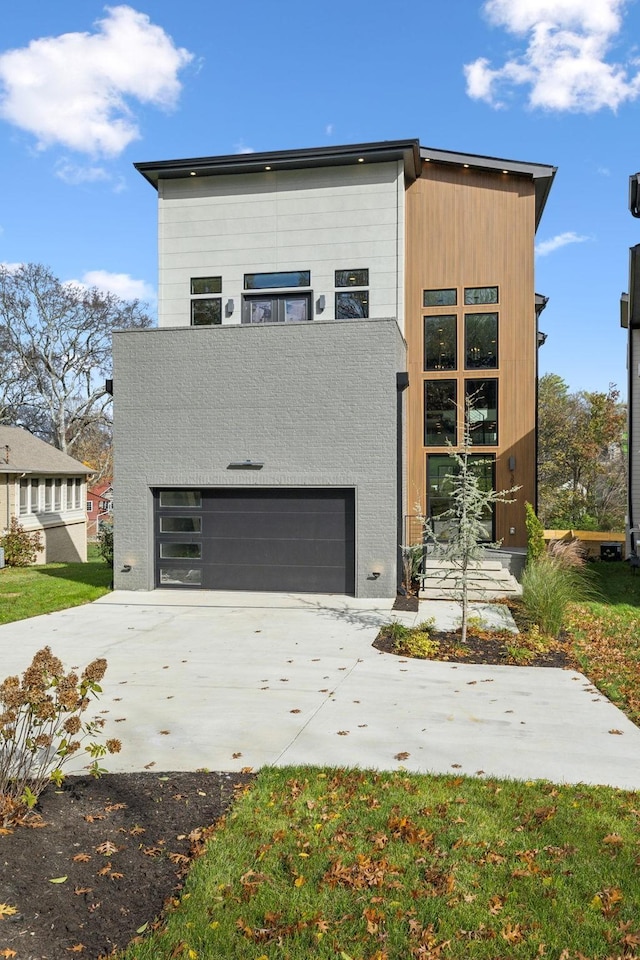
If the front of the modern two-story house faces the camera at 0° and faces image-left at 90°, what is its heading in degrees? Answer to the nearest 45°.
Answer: approximately 0°

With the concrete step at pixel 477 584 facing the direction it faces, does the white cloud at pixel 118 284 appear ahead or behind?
behind

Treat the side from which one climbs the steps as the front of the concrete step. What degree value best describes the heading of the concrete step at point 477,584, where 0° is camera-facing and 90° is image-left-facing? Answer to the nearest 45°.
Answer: approximately 0°

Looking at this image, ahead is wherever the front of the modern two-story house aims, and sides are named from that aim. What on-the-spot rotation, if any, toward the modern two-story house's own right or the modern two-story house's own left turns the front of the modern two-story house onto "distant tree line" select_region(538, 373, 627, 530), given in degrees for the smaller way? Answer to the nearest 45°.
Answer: approximately 135° to the modern two-story house's own left

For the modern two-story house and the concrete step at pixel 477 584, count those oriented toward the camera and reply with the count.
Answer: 2

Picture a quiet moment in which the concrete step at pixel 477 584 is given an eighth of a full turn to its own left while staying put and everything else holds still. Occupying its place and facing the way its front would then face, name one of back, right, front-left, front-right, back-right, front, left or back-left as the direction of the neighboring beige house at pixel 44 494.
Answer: back

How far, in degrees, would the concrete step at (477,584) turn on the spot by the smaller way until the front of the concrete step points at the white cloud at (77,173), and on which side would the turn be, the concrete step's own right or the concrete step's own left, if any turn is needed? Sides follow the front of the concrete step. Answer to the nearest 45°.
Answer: approximately 135° to the concrete step's own right

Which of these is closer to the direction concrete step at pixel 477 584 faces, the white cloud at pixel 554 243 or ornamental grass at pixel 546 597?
the ornamental grass

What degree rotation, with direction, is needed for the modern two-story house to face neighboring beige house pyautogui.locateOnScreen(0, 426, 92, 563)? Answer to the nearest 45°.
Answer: approximately 135° to its right
